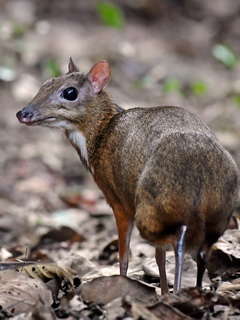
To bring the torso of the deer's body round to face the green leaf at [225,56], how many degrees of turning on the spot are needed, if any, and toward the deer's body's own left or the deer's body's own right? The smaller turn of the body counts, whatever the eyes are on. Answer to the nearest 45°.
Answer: approximately 45° to the deer's body's own right

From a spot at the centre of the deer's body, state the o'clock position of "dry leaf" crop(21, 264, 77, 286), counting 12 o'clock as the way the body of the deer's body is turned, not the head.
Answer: The dry leaf is roughly at 11 o'clock from the deer's body.

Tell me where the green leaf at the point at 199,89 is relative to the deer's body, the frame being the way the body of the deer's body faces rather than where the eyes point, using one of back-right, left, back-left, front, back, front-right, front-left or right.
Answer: front-right

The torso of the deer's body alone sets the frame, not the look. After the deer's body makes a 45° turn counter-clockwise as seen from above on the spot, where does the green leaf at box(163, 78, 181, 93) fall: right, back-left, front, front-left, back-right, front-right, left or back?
right

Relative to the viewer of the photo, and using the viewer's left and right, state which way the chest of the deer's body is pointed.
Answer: facing away from the viewer and to the left of the viewer

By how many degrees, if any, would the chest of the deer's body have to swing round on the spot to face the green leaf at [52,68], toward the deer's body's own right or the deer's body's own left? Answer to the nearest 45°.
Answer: approximately 45° to the deer's body's own right
